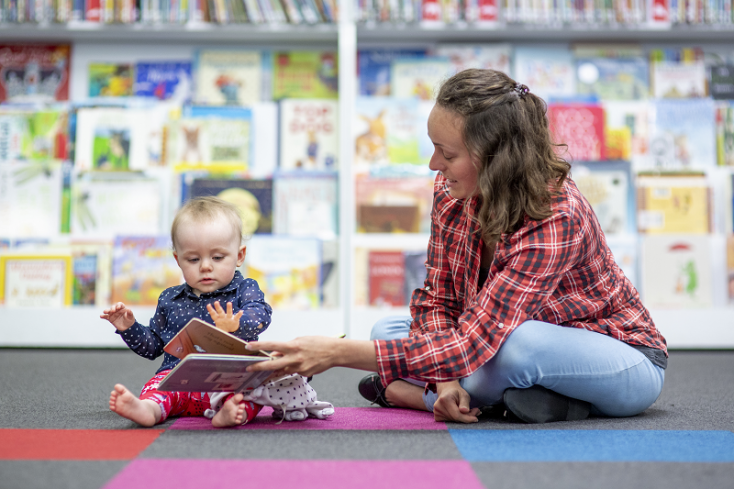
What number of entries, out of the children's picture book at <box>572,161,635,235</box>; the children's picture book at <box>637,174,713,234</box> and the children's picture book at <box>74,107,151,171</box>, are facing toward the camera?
3

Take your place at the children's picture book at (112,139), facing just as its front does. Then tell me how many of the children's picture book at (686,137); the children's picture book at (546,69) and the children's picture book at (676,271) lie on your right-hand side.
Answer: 0

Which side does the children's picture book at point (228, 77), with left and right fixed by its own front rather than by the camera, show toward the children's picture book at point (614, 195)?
left

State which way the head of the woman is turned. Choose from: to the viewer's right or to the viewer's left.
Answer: to the viewer's left

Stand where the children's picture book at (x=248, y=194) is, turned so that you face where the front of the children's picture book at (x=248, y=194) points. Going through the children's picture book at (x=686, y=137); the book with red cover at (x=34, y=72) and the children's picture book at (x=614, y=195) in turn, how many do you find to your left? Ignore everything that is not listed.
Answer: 2

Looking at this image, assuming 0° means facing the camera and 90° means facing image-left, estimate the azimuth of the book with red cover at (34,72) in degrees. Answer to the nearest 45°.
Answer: approximately 0°

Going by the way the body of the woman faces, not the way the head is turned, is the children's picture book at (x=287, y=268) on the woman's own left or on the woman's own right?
on the woman's own right

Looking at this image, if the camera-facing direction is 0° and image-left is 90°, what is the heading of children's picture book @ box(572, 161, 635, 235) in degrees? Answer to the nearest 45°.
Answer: approximately 0°

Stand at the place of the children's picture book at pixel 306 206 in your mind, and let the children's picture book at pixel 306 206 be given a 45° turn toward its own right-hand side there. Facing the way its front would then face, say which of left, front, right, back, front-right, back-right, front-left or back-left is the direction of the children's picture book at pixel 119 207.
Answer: front-right

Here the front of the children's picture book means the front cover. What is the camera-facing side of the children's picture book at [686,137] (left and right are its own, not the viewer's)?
front

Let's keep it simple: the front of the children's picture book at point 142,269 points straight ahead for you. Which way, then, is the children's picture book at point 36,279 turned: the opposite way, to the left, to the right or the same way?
the same way

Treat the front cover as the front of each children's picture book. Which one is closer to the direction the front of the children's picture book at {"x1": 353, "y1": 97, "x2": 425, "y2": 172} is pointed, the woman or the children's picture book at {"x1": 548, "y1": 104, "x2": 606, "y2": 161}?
the woman

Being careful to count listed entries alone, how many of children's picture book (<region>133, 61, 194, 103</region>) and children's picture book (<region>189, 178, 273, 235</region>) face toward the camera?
2
